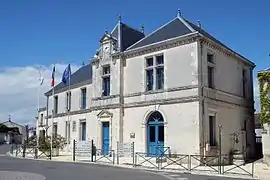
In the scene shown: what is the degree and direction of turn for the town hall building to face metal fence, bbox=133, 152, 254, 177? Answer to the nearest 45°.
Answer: approximately 45° to its left

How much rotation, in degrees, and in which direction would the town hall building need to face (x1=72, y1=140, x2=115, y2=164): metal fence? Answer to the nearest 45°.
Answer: approximately 45° to its right

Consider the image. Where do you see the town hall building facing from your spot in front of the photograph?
facing the viewer and to the left of the viewer
